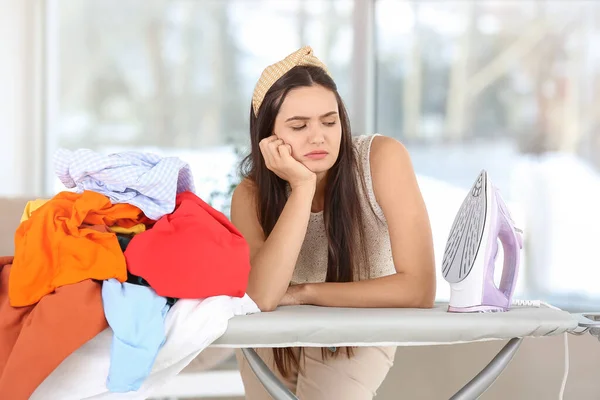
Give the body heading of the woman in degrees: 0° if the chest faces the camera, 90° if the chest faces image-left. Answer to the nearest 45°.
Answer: approximately 0°

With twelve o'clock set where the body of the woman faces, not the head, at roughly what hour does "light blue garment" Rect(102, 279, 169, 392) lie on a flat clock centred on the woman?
The light blue garment is roughly at 1 o'clock from the woman.

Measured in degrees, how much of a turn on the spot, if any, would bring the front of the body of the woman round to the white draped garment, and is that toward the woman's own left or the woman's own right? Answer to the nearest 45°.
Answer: approximately 45° to the woman's own right

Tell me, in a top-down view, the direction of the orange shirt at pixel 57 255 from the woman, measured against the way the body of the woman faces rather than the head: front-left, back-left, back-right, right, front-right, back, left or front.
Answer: front-right

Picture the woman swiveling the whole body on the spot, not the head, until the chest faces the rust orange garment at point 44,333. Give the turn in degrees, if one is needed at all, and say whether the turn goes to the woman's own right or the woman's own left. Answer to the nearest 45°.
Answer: approximately 45° to the woman's own right
